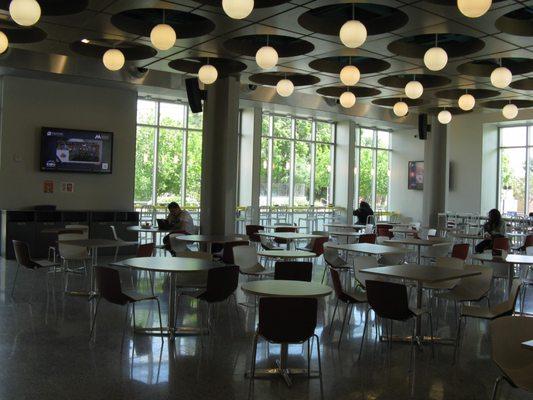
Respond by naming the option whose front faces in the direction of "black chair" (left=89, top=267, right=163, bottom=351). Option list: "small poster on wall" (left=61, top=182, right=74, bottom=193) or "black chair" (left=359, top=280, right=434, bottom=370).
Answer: the small poster on wall

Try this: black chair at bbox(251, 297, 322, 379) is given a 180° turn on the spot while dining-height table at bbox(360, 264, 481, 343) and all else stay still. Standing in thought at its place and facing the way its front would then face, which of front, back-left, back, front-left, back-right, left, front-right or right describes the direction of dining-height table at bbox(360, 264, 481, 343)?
back-left

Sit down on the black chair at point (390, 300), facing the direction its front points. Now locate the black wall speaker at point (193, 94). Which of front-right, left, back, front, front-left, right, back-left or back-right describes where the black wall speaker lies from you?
left

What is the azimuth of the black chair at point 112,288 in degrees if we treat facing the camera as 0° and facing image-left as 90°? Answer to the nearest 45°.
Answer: approximately 225°

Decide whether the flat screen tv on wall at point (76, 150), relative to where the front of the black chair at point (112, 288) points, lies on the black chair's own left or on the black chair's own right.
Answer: on the black chair's own left

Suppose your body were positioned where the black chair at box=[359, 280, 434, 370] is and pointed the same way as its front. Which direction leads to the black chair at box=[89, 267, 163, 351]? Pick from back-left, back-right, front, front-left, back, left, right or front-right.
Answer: back-left

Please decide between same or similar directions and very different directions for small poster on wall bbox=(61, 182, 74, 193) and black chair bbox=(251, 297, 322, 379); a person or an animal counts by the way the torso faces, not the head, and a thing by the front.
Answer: very different directions

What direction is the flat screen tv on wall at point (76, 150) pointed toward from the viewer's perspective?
toward the camera

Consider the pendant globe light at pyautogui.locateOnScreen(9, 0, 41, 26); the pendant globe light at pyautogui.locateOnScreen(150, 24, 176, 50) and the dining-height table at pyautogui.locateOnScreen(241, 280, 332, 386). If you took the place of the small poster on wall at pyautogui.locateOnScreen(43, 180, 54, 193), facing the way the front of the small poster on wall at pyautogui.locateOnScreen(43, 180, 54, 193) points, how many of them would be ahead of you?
3

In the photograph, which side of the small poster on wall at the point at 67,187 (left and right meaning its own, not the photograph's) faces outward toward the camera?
front

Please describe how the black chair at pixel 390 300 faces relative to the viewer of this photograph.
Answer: facing away from the viewer and to the right of the viewer

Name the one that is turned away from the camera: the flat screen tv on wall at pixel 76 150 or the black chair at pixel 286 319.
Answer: the black chair

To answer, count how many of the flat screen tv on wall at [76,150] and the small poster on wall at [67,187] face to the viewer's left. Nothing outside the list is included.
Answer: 0

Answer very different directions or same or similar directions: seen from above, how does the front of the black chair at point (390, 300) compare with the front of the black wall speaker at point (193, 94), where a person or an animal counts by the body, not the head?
very different directions

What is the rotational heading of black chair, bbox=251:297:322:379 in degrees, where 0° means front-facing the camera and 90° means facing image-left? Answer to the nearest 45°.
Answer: approximately 180°
